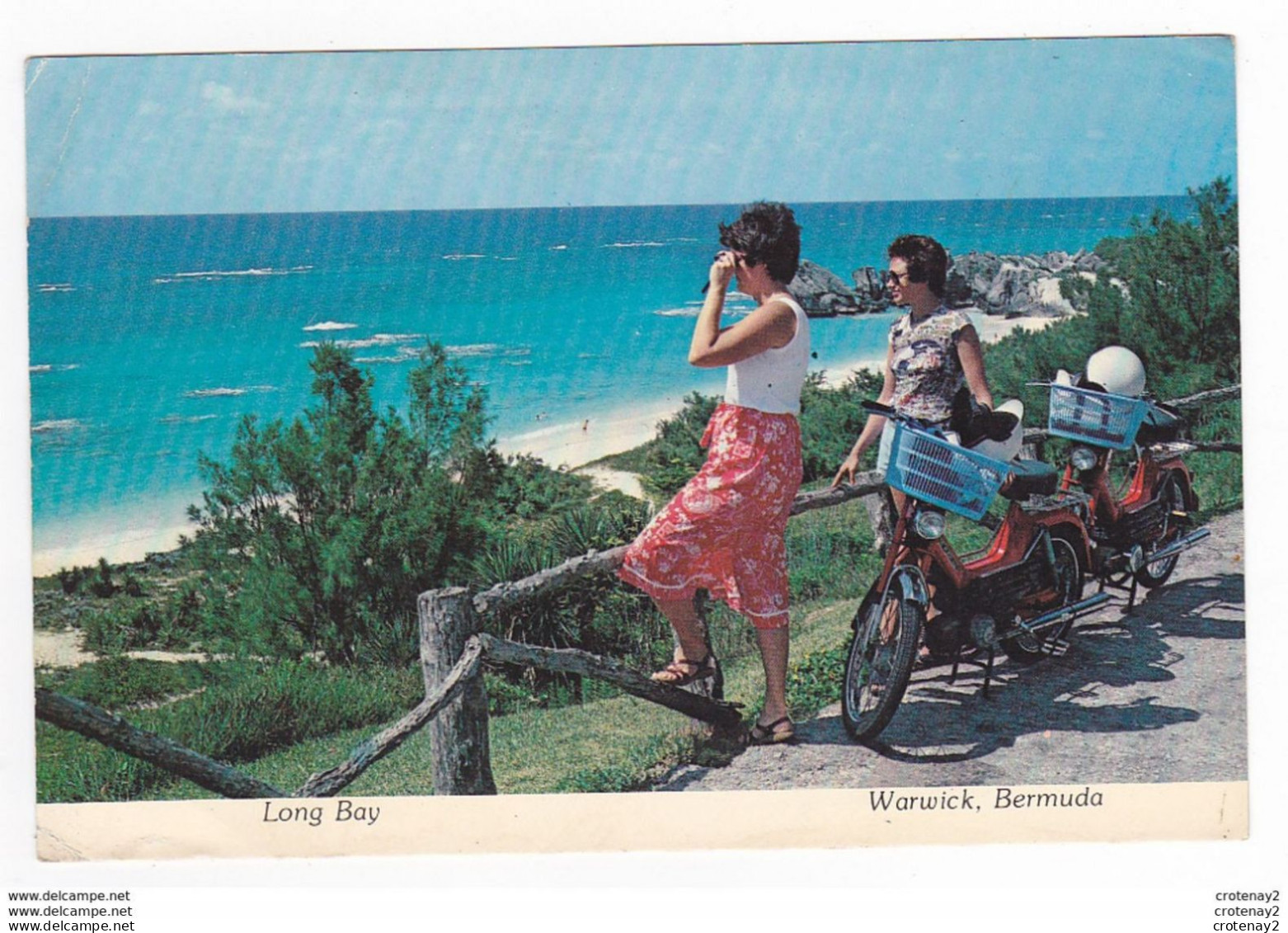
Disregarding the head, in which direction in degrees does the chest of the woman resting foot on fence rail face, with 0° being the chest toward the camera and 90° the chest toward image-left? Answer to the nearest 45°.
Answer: approximately 90°

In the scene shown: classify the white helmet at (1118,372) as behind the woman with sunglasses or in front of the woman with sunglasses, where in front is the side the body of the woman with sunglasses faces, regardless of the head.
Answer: behind

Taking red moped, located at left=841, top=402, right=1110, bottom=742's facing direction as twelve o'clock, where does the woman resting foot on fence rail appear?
The woman resting foot on fence rail is roughly at 1 o'clock from the red moped.

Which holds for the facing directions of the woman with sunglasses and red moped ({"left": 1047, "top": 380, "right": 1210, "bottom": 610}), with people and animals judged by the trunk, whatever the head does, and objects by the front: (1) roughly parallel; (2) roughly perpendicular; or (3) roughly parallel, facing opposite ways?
roughly parallel

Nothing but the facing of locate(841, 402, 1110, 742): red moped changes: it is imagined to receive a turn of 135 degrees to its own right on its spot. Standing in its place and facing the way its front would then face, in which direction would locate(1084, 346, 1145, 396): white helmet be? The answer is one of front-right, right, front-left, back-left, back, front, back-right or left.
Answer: front-right

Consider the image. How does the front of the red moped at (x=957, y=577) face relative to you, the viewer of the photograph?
facing the viewer and to the left of the viewer

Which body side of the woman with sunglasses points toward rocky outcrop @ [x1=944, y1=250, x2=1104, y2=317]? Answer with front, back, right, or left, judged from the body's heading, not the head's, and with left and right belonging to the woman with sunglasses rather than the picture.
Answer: back

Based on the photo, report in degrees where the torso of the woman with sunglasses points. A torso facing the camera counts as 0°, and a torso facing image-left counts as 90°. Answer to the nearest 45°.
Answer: approximately 45°

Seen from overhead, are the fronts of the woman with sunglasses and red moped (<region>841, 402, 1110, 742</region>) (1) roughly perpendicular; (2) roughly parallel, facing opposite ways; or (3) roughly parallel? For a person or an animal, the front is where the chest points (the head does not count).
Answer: roughly parallel
